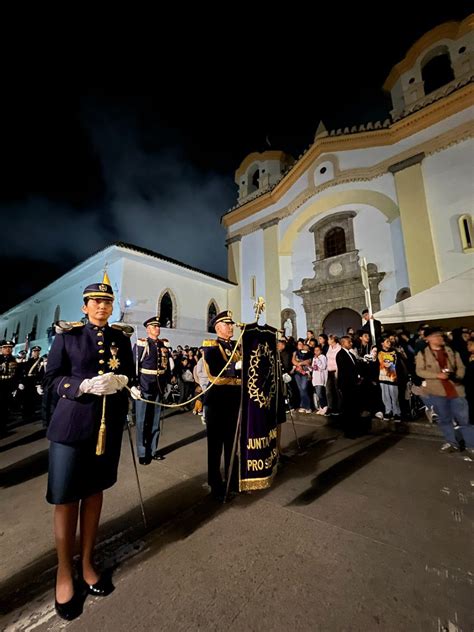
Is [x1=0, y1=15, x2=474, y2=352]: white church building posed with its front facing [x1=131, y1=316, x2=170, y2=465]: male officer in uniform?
yes

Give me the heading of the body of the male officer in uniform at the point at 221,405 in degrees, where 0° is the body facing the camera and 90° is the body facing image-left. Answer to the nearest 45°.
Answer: approximately 315°

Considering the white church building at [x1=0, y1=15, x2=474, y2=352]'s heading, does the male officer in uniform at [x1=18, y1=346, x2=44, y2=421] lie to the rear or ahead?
ahead

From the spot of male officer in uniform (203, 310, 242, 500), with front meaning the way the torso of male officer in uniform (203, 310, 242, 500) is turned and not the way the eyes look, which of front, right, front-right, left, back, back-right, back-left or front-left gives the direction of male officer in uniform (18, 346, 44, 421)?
back

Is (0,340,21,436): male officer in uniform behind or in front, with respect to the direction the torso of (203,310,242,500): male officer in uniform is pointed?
behind

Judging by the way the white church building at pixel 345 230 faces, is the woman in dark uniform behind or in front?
in front

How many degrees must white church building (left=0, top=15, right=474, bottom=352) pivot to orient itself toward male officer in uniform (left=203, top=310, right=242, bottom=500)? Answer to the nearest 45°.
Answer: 0° — it already faces them

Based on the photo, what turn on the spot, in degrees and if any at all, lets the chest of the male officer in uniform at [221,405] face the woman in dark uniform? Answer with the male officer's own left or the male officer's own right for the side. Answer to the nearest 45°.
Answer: approximately 90° to the male officer's own right

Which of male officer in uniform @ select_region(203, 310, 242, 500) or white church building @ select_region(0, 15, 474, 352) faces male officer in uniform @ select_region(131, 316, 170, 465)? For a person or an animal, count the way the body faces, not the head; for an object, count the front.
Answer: the white church building

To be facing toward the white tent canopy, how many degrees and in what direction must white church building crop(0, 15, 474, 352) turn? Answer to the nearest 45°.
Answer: approximately 45° to its left

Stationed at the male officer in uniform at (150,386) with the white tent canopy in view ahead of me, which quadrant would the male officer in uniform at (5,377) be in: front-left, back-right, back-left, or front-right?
back-left

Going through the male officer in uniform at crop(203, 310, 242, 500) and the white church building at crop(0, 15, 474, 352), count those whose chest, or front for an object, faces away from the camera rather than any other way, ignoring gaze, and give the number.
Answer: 0

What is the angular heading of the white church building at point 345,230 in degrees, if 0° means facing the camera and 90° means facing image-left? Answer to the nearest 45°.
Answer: approximately 45°

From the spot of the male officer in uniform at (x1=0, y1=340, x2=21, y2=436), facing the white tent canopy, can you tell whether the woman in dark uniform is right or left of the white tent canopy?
right
